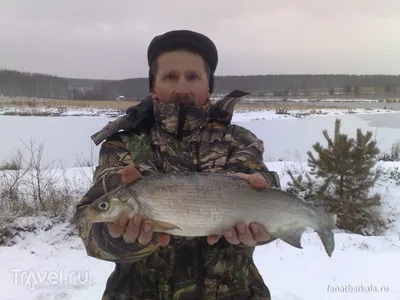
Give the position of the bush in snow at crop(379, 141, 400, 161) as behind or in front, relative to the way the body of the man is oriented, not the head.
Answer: behind

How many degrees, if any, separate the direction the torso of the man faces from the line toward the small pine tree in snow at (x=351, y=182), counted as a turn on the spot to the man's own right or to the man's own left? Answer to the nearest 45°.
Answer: approximately 135° to the man's own left

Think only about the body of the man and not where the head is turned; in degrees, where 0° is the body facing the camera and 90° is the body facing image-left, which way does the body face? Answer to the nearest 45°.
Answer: approximately 0°

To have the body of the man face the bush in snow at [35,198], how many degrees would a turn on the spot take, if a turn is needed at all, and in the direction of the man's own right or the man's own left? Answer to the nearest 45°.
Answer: approximately 135° to the man's own right

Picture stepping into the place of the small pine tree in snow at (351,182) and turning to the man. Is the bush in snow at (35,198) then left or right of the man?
right

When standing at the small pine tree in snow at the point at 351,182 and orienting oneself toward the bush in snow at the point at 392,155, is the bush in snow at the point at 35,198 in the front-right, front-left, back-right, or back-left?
back-left
